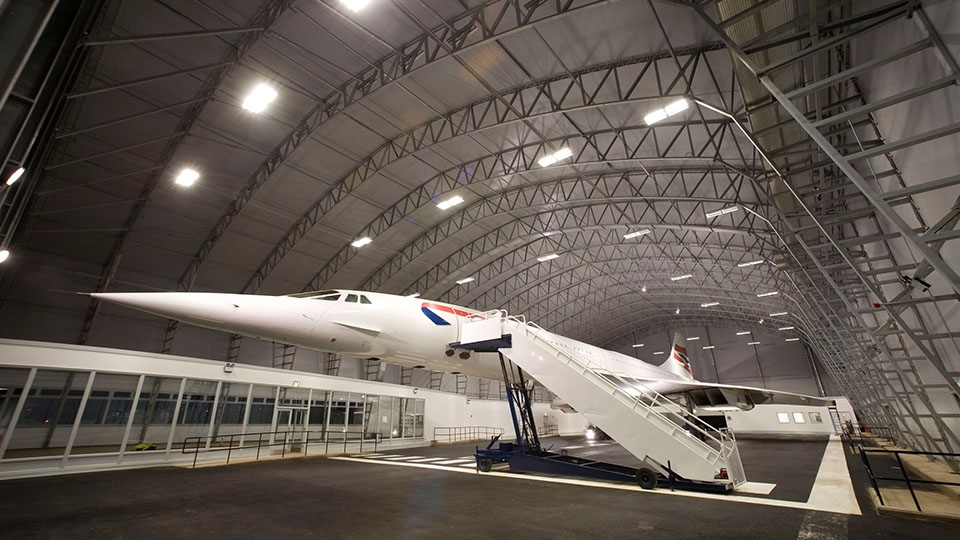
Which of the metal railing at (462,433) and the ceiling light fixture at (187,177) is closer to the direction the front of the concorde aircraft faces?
the ceiling light fixture

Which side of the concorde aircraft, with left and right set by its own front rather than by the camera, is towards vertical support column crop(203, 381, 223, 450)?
right

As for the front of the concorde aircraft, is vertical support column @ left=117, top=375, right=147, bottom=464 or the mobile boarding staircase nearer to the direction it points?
the vertical support column

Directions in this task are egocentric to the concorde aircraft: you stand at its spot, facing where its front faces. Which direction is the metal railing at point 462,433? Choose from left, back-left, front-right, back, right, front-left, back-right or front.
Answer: back-right

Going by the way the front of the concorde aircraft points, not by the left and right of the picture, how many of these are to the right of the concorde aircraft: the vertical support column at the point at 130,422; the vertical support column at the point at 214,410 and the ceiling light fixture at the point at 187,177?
3

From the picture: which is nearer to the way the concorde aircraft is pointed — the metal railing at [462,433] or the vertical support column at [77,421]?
the vertical support column

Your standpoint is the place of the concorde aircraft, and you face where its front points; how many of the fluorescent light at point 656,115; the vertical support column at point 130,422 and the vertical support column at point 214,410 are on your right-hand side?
2

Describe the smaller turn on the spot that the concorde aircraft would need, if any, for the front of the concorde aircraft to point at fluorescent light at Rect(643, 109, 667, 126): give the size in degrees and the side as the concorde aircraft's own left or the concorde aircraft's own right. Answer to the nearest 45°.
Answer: approximately 135° to the concorde aircraft's own left

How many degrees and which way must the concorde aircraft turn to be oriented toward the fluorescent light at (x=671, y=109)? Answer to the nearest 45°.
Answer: approximately 135° to its left

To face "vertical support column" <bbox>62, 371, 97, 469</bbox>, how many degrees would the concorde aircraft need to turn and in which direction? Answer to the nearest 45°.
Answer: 0° — it already faces it
